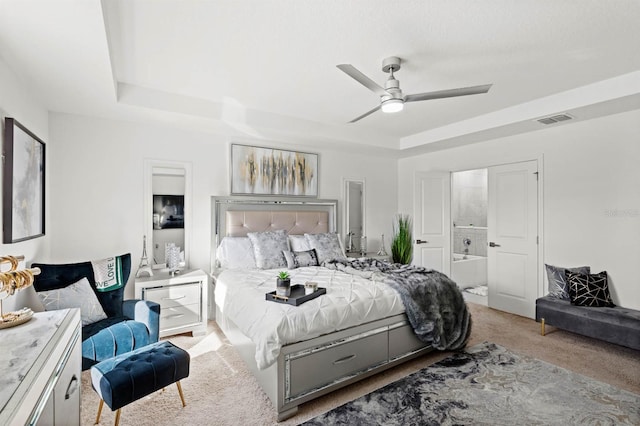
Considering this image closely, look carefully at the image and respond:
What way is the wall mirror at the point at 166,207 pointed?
toward the camera

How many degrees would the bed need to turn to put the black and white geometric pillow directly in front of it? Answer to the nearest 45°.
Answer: approximately 45° to its left

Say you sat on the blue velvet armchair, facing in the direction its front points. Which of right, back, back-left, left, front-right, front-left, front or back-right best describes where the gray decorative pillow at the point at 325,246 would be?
front-left

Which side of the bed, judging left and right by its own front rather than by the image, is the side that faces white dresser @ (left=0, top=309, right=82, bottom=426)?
right

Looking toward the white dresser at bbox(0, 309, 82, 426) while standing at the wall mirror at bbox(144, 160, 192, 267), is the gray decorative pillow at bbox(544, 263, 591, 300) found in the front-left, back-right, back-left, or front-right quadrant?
front-left

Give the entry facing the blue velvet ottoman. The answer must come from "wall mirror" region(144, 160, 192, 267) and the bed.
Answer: the wall mirror

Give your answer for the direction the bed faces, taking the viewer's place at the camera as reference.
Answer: facing the viewer and to the right of the viewer

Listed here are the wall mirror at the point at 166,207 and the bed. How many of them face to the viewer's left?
0

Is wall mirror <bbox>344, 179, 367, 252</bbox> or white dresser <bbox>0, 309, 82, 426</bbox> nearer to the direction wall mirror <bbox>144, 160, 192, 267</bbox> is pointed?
the white dresser

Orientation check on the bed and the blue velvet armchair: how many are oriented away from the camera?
0

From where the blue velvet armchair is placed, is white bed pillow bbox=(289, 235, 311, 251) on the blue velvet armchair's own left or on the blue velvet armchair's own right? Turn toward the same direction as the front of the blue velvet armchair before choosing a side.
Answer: on the blue velvet armchair's own left

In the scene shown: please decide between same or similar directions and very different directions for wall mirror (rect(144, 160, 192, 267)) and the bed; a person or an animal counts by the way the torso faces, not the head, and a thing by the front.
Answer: same or similar directions

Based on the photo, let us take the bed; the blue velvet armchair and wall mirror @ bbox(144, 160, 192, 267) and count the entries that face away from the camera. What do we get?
0

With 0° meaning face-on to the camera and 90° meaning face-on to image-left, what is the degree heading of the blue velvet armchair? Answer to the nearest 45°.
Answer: approximately 315°
